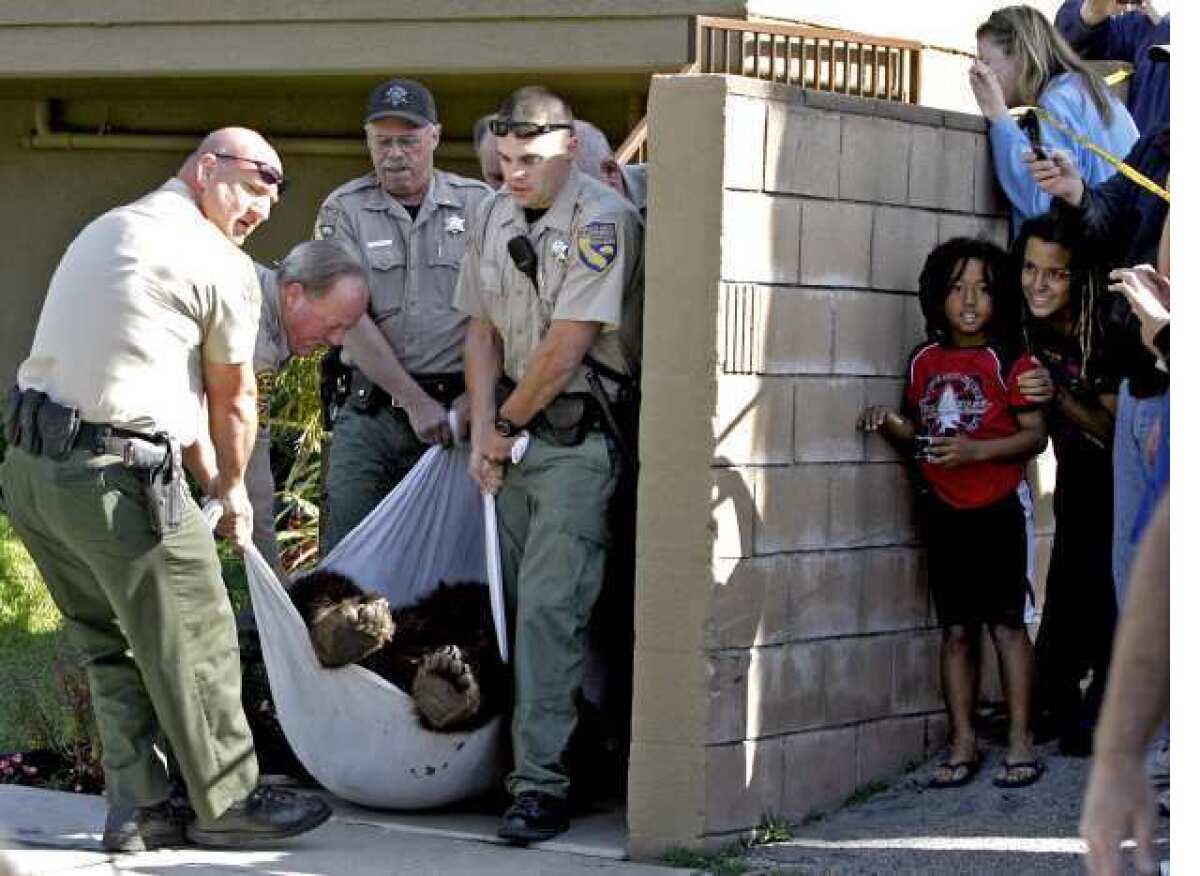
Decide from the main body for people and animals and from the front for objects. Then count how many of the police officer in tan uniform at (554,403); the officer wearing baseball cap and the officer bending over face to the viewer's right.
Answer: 1

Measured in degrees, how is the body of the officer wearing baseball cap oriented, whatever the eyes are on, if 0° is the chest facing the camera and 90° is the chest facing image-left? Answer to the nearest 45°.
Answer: approximately 0°

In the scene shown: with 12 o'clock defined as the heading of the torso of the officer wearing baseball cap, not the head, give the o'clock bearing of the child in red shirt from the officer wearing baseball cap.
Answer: The child in red shirt is roughly at 10 o'clock from the officer wearing baseball cap.

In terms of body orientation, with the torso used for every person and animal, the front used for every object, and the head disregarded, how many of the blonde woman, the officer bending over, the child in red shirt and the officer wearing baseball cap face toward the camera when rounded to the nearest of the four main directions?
2

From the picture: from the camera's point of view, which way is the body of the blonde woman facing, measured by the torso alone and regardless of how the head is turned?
to the viewer's left

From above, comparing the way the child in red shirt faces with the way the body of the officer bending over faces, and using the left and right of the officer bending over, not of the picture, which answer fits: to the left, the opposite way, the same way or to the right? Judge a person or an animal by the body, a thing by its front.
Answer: to the right

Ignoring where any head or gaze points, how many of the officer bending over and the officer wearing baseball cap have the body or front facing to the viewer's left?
0

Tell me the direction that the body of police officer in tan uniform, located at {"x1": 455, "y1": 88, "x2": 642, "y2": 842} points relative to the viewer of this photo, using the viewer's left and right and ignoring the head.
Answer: facing the viewer and to the left of the viewer

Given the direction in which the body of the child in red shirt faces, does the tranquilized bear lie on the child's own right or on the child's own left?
on the child's own right

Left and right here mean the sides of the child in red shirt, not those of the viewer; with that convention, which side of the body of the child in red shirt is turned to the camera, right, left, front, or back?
front

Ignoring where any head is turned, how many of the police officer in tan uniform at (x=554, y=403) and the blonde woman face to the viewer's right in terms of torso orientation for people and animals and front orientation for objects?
0

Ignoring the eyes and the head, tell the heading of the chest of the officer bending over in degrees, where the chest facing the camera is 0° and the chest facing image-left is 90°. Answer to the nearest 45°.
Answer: approximately 270°

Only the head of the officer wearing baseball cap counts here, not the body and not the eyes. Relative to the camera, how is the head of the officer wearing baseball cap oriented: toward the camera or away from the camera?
toward the camera
